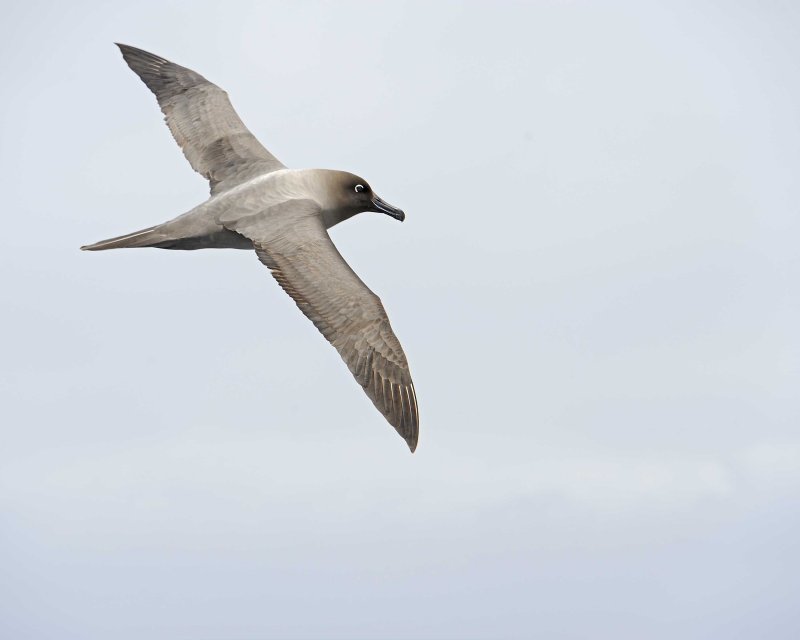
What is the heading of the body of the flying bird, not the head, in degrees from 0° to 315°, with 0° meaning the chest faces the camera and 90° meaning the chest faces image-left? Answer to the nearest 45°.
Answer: approximately 270°
